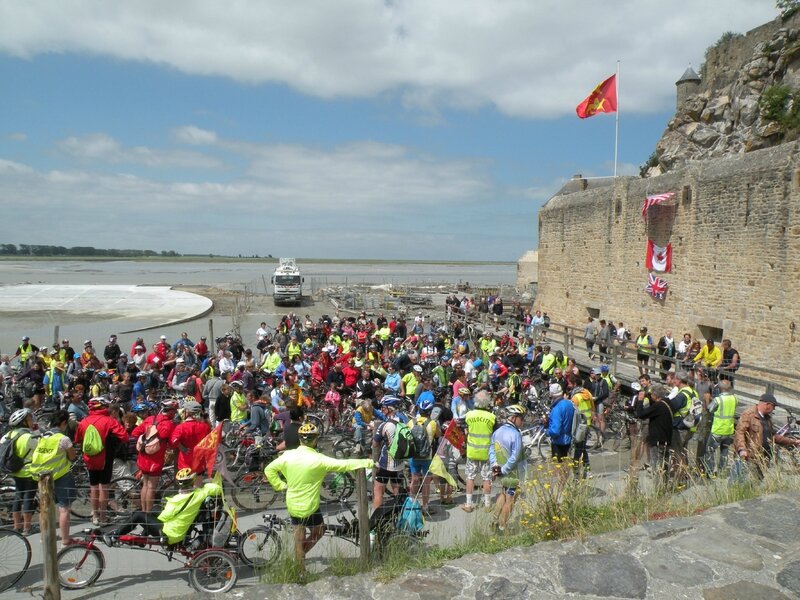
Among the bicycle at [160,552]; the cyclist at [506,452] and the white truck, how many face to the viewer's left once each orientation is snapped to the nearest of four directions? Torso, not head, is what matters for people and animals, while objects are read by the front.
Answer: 1

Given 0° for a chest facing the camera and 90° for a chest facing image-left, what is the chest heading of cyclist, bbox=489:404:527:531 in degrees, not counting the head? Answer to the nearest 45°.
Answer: approximately 225°

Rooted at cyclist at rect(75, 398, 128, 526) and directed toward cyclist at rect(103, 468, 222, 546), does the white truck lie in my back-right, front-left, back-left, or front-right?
back-left

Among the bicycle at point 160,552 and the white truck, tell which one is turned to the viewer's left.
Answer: the bicycle

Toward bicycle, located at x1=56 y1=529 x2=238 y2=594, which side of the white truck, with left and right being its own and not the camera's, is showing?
front

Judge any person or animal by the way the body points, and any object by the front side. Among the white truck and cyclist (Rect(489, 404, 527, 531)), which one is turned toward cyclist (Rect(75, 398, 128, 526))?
the white truck

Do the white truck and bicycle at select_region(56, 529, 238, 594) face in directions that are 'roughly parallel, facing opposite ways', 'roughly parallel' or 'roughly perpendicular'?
roughly perpendicular

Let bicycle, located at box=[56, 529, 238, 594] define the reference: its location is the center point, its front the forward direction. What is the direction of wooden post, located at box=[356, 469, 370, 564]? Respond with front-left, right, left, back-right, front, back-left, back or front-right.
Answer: back-left

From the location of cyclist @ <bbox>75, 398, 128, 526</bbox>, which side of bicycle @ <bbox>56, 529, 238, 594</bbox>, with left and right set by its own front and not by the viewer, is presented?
right

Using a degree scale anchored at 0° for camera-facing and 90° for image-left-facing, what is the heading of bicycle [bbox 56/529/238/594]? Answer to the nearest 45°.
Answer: approximately 90°

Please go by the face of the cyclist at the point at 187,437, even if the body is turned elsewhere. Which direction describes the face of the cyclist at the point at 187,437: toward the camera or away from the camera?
away from the camera

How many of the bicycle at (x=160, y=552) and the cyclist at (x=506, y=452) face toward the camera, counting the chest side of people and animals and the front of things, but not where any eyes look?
0

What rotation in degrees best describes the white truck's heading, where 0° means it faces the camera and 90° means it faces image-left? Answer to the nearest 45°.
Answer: approximately 0°

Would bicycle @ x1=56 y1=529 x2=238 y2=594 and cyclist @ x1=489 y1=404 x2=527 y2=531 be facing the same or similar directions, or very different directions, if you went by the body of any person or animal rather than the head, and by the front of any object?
very different directions
